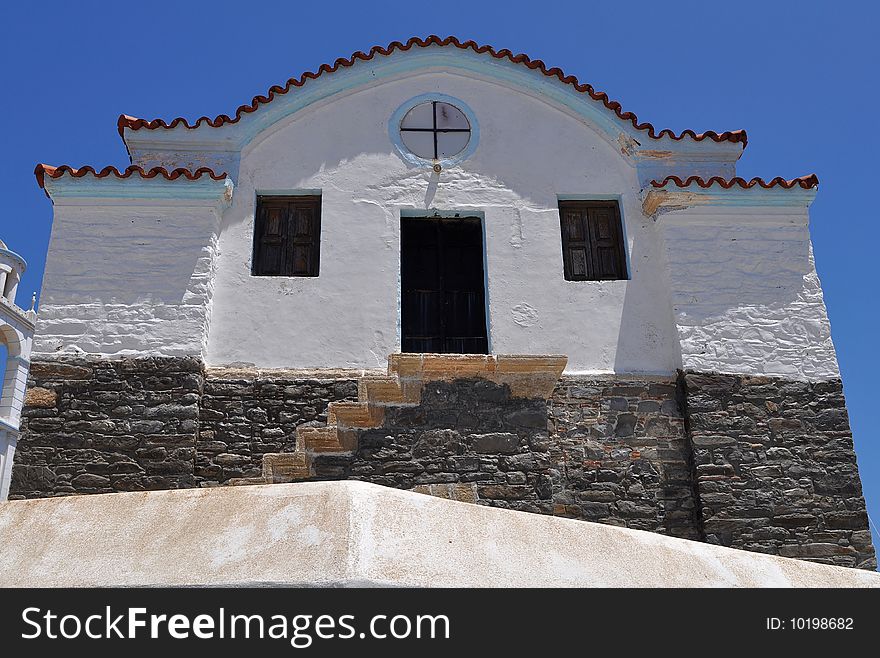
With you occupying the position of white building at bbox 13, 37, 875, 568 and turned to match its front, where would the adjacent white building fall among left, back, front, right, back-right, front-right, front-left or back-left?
back-right

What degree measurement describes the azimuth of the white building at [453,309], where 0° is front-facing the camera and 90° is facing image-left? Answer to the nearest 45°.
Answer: approximately 0°
